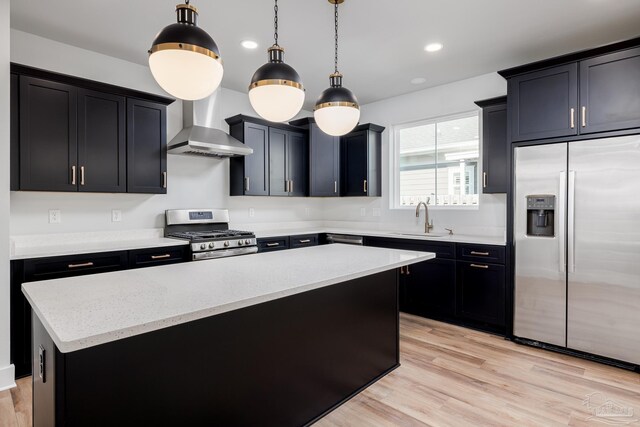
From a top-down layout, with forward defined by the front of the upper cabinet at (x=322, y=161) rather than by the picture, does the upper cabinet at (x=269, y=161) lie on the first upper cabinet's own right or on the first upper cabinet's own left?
on the first upper cabinet's own right

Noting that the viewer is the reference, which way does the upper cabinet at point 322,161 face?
facing the viewer

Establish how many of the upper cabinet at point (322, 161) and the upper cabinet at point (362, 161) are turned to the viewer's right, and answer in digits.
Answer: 0

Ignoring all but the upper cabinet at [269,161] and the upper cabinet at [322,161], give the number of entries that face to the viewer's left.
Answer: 0

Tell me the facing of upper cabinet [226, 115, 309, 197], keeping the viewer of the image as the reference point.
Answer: facing the viewer and to the right of the viewer

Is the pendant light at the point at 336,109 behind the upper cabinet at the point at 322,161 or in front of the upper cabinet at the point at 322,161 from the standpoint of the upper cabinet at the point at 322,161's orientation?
in front

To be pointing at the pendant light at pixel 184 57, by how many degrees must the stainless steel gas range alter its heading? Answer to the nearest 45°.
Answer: approximately 45° to its right

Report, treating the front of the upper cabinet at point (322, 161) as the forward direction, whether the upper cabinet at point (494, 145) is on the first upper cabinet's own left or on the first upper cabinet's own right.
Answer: on the first upper cabinet's own left

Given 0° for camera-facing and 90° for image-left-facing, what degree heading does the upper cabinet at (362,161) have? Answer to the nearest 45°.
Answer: approximately 45°
